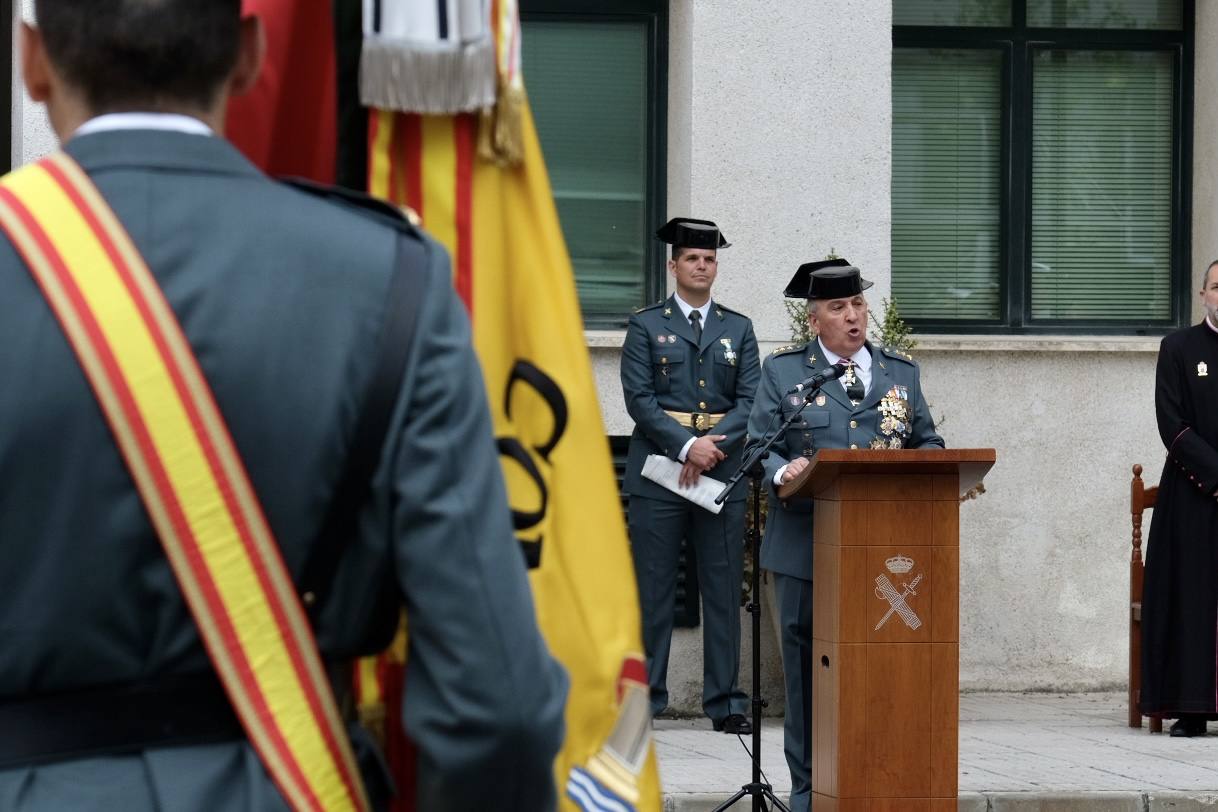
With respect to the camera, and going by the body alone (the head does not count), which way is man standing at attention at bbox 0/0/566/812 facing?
away from the camera

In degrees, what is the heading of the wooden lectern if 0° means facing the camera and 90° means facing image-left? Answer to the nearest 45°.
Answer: approximately 0°

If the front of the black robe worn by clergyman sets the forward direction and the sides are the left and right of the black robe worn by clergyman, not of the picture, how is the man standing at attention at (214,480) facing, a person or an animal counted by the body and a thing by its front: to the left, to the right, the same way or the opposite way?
the opposite way

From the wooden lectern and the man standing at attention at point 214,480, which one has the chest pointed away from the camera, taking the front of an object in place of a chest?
the man standing at attention

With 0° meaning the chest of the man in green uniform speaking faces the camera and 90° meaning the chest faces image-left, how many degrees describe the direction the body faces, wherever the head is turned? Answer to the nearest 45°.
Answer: approximately 0°

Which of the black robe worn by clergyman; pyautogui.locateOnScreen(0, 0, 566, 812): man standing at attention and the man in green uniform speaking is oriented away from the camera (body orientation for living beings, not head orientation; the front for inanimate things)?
the man standing at attention
